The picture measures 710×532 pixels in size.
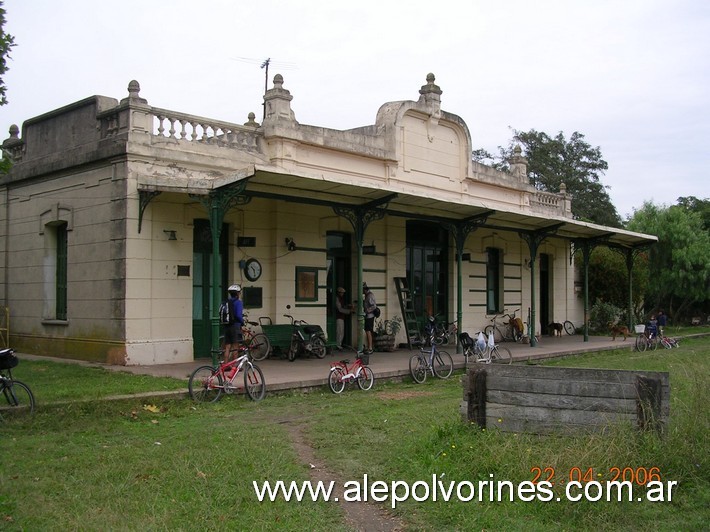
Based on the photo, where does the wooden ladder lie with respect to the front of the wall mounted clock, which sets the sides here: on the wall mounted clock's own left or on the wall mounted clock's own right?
on the wall mounted clock's own left

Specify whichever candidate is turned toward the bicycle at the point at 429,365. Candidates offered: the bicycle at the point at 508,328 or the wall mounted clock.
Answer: the wall mounted clock

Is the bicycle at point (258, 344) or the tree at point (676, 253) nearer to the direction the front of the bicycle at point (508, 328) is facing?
the tree

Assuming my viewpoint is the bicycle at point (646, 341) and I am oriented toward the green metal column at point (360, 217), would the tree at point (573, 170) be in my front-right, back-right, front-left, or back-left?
back-right

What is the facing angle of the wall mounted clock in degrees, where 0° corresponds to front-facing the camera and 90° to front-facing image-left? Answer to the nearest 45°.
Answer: approximately 315°

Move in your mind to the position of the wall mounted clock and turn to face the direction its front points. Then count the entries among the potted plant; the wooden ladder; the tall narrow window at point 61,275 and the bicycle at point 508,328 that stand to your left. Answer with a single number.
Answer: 3

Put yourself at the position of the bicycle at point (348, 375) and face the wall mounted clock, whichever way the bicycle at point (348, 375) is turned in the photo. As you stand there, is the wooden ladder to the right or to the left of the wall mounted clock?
right
